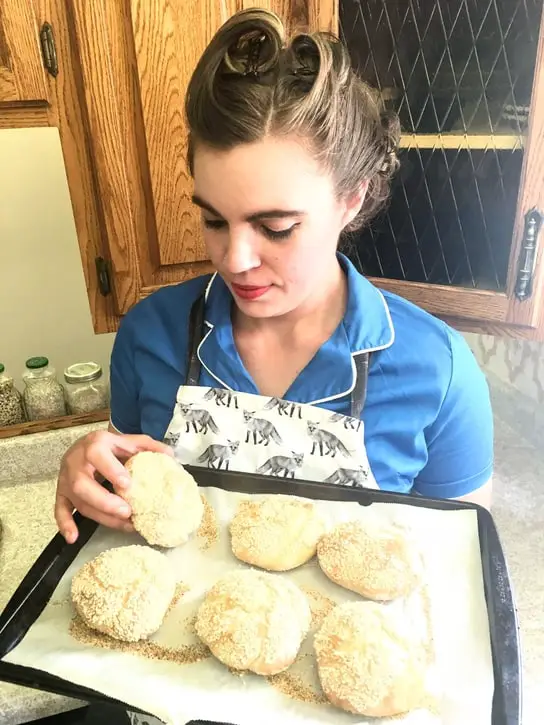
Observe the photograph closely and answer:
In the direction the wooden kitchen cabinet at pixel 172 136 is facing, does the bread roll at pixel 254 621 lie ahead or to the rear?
ahead

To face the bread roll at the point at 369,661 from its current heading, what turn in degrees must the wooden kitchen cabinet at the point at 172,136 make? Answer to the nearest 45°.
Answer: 0° — it already faces it

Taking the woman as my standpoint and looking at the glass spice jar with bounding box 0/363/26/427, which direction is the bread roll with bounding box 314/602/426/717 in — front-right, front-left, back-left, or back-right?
back-left

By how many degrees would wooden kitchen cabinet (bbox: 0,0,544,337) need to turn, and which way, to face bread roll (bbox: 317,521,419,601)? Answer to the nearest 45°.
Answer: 0° — it already faces it

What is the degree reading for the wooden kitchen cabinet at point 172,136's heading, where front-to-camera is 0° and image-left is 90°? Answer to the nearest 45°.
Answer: approximately 0°

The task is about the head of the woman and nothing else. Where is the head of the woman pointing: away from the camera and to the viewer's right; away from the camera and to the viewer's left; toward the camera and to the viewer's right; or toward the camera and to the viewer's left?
toward the camera and to the viewer's left

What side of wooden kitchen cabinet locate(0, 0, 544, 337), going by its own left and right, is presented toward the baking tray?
front
